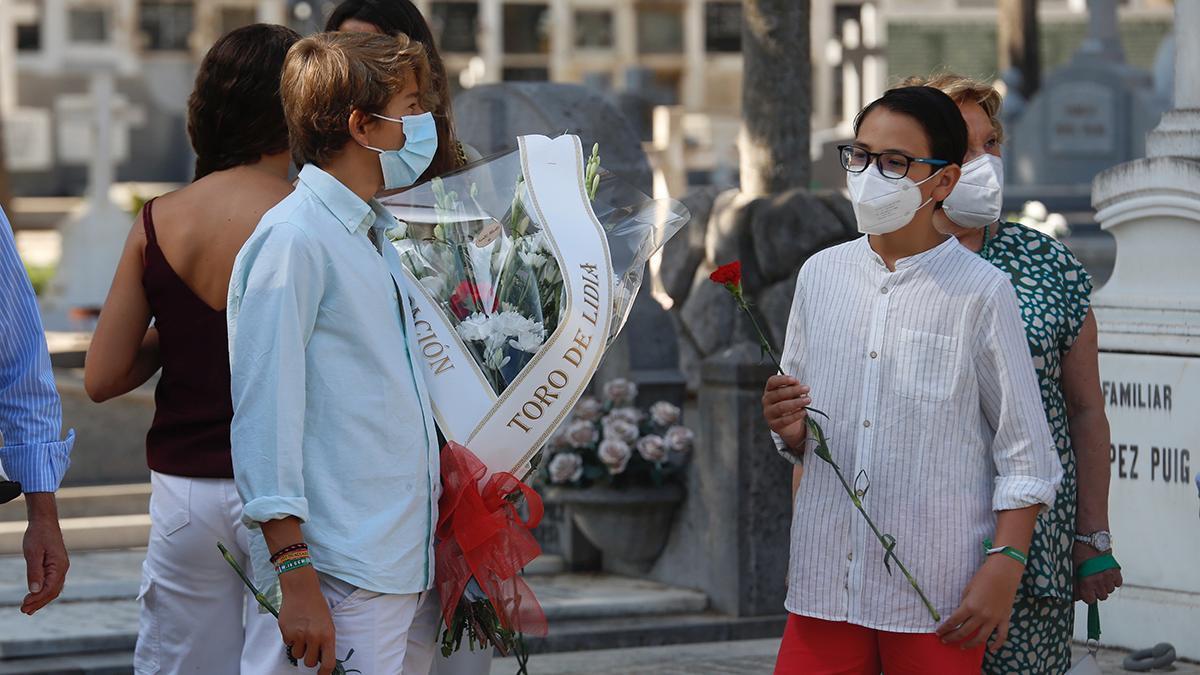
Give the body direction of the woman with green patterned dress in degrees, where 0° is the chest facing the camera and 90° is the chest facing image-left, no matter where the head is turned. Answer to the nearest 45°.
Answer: approximately 45°

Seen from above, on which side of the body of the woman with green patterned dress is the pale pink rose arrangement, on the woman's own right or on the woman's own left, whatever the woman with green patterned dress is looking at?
on the woman's own right

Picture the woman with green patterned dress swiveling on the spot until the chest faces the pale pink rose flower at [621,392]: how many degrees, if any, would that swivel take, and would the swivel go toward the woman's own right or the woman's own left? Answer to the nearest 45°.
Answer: approximately 90° to the woman's own right

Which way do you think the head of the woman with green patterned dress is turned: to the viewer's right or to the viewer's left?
to the viewer's left

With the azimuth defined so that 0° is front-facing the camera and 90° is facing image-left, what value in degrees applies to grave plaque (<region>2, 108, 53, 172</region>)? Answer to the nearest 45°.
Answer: approximately 0°

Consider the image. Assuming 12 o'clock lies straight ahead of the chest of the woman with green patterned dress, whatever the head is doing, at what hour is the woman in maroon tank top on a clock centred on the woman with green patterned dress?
The woman in maroon tank top is roughly at 1 o'clock from the woman with green patterned dress.

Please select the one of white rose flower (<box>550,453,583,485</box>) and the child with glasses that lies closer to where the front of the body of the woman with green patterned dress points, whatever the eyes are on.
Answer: the child with glasses

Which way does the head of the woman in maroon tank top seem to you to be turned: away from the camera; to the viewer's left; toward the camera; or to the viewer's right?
away from the camera
